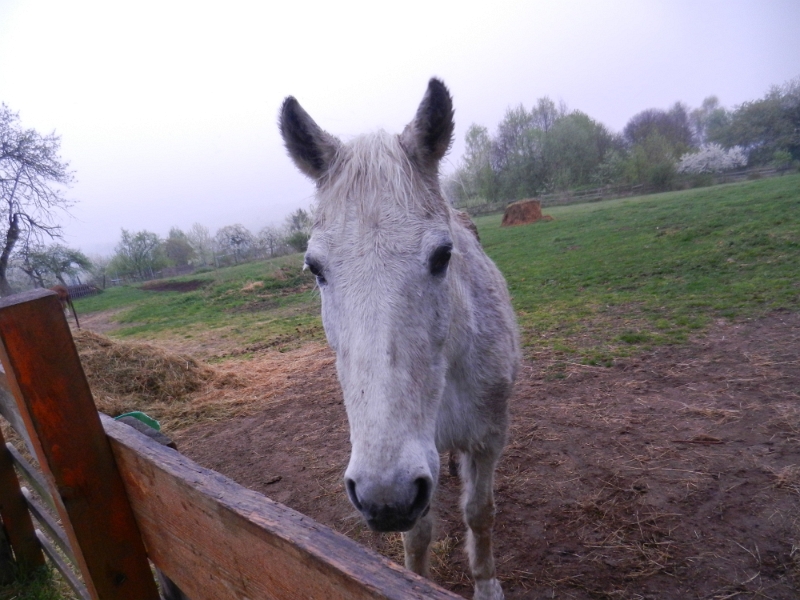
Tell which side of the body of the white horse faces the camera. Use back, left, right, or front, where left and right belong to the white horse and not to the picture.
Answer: front

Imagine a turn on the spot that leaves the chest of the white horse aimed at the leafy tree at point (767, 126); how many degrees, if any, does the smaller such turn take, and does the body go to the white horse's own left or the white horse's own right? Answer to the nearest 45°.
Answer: approximately 135° to the white horse's own left

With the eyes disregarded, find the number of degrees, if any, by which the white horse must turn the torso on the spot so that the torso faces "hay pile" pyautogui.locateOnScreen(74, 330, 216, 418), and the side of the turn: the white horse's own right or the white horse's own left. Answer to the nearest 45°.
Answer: approximately 135° to the white horse's own right

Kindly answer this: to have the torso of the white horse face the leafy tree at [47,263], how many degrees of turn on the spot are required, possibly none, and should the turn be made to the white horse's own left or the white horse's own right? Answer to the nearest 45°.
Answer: approximately 135° to the white horse's own right

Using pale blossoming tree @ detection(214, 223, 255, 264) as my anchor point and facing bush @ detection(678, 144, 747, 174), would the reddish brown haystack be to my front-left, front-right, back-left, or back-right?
front-right

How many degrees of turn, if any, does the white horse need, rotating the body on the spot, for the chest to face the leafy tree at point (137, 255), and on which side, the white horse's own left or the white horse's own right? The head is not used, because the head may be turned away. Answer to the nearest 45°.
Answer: approximately 135° to the white horse's own right

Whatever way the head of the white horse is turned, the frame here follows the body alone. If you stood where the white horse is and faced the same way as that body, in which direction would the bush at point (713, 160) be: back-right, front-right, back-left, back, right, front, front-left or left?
back-left

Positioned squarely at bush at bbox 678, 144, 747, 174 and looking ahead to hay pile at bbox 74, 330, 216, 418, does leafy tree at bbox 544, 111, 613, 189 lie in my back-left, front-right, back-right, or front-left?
front-right

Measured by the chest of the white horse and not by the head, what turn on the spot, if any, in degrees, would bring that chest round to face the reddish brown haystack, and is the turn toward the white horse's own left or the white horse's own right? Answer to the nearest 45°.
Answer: approximately 180°

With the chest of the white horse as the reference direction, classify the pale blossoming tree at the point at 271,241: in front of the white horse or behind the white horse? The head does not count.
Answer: behind

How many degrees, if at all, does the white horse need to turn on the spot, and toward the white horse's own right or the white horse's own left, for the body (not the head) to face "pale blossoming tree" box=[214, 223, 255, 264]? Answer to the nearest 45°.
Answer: approximately 180°
